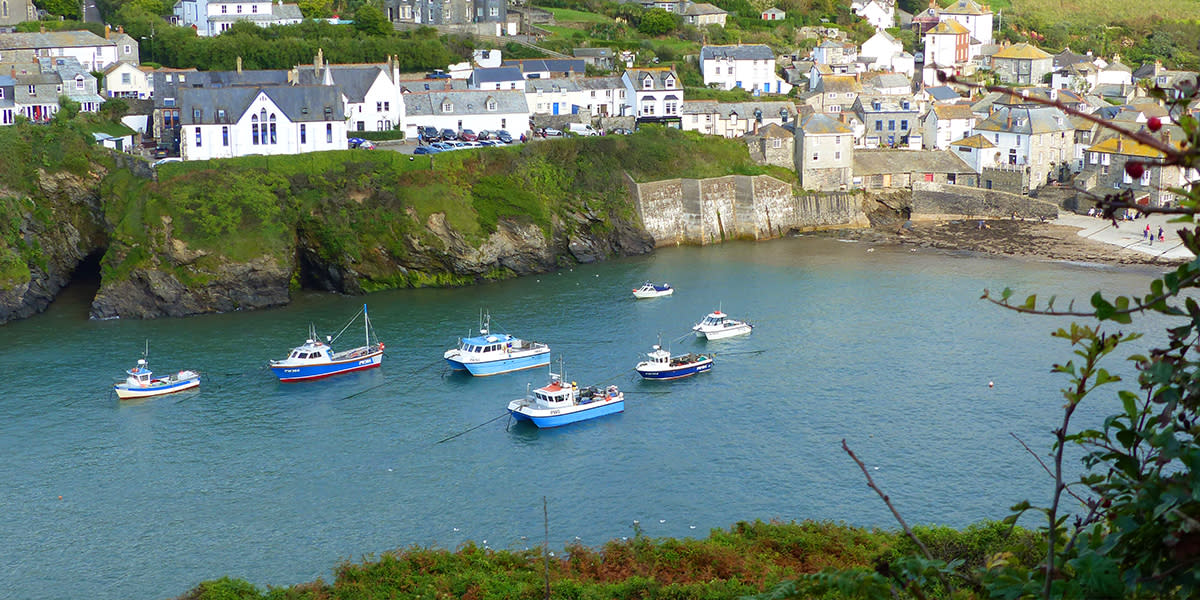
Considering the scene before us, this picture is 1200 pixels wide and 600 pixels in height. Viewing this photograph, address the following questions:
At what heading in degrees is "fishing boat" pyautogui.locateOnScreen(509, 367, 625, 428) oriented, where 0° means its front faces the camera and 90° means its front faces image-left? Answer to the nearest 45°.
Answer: approximately 45°

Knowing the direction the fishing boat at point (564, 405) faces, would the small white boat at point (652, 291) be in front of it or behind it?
behind

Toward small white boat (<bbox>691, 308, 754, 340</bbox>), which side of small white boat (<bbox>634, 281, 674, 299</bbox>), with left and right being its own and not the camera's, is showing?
left

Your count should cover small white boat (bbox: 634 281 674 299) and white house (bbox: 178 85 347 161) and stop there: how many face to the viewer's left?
1

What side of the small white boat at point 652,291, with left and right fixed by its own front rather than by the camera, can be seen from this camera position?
left

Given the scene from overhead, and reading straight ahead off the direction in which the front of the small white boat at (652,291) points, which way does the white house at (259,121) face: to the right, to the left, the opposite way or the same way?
to the left

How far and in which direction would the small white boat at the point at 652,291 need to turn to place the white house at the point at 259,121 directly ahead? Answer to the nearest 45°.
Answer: approximately 45° to its right

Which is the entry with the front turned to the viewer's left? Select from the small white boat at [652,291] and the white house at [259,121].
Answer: the small white boat

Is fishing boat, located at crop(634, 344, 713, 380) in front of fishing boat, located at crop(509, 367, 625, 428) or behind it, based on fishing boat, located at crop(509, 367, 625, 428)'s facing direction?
behind

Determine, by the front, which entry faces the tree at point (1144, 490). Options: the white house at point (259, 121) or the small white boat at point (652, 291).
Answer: the white house

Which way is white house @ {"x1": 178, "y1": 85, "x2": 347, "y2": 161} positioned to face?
toward the camera

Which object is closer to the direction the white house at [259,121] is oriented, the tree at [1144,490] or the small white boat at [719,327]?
the tree

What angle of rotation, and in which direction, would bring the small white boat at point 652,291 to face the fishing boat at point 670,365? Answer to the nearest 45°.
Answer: approximately 90° to its left

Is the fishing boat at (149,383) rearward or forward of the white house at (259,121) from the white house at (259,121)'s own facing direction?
forward

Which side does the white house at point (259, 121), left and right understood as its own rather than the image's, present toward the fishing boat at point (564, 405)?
front

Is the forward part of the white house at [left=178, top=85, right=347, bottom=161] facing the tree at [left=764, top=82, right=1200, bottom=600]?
yes

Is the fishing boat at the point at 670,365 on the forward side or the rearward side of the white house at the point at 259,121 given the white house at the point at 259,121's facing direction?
on the forward side
